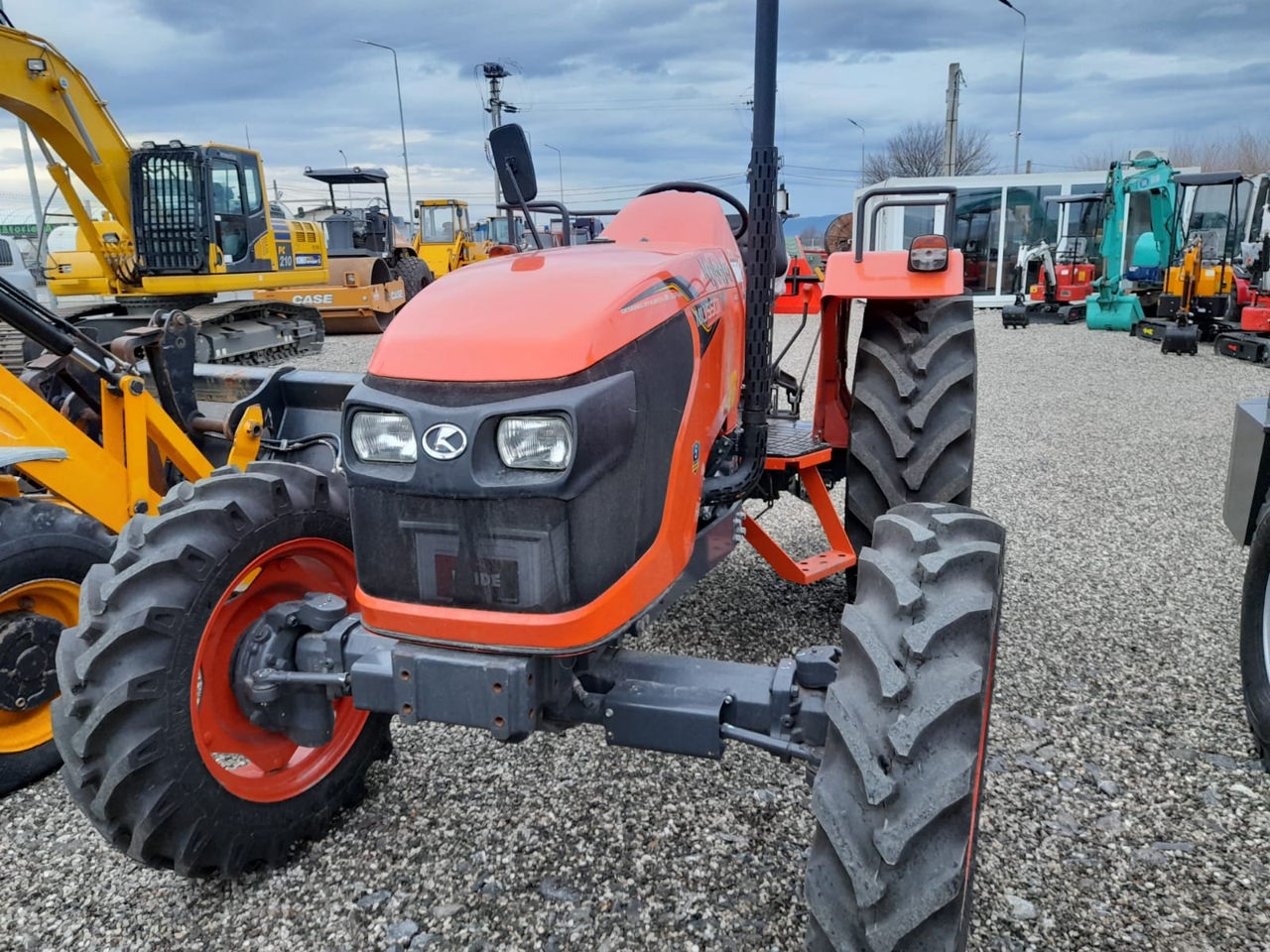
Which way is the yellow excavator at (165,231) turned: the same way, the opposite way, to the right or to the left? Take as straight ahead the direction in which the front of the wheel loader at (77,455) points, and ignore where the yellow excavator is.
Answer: the opposite way

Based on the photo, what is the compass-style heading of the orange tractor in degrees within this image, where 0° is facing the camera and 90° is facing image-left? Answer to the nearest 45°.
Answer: approximately 45°

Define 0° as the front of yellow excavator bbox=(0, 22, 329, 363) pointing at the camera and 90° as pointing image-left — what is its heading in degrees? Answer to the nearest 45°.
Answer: approximately 45°

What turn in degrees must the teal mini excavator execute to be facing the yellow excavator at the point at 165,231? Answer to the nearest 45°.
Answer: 0° — it already faces it

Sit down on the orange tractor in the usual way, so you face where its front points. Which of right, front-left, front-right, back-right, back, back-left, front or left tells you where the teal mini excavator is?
back

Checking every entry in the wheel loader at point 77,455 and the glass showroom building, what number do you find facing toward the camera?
1

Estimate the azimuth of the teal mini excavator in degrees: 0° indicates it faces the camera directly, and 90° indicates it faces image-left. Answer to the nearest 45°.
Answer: approximately 45°

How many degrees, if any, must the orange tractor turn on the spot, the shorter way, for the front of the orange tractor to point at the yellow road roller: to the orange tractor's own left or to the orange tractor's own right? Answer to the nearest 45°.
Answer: approximately 135° to the orange tractor's own right

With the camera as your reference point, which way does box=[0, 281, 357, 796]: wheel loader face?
facing away from the viewer and to the right of the viewer
